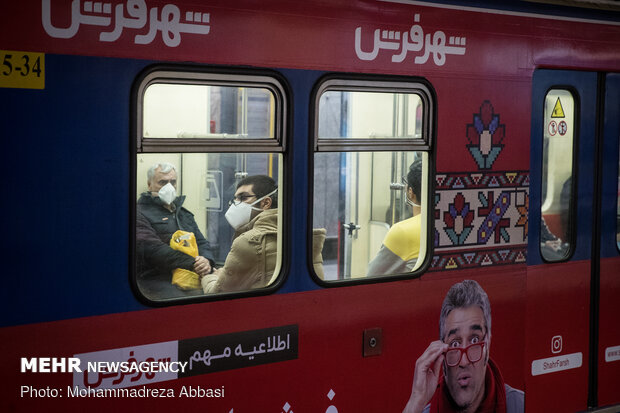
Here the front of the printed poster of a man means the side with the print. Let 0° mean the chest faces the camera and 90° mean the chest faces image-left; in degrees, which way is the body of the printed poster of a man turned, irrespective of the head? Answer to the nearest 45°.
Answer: approximately 0°

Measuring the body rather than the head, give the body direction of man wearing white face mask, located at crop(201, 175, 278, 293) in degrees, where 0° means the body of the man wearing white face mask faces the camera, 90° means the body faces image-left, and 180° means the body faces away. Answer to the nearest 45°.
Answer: approximately 90°

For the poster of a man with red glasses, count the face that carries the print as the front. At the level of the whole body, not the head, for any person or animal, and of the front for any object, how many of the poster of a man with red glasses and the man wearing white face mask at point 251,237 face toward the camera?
1

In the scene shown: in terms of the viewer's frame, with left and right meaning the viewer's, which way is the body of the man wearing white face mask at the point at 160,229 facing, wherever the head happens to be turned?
facing the viewer and to the right of the viewer

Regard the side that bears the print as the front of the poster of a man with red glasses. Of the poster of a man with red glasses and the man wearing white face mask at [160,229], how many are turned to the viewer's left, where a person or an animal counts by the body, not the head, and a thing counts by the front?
0

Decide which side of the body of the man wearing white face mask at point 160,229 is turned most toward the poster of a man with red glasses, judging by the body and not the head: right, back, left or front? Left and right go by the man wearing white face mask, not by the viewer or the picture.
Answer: left
